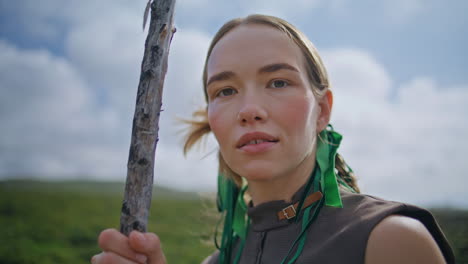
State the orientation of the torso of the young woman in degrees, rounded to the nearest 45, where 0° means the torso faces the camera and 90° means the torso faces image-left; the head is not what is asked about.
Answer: approximately 45°
